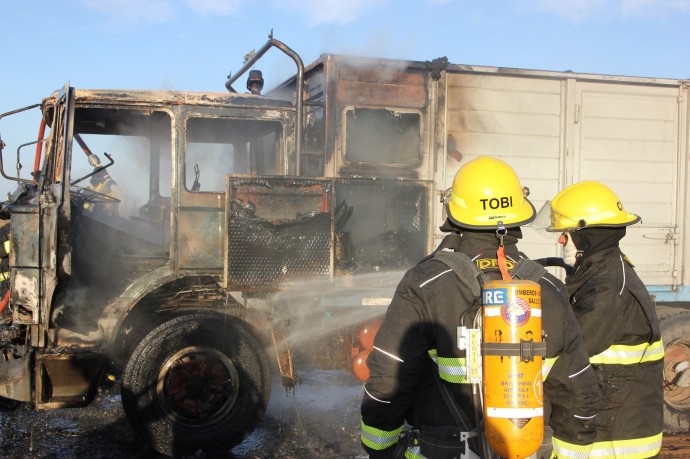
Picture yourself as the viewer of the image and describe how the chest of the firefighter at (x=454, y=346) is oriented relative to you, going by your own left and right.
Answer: facing away from the viewer

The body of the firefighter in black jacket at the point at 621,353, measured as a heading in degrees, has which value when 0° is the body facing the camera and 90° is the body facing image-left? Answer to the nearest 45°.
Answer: approximately 90°

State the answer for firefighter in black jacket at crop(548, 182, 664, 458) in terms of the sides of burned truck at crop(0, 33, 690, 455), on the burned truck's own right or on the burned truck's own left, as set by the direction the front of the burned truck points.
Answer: on the burned truck's own left

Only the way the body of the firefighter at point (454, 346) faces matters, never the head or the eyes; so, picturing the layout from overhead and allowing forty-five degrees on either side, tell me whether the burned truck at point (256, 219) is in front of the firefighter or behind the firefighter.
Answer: in front

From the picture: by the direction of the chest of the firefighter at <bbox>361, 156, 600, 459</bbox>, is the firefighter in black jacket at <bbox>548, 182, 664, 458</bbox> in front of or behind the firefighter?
in front

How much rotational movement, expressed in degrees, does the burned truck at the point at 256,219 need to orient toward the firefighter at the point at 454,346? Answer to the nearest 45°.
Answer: approximately 90° to its left

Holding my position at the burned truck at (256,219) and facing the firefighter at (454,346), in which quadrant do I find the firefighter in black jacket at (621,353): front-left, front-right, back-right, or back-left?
front-left

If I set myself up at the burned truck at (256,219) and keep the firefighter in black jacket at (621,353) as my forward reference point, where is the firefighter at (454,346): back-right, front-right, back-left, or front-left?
front-right

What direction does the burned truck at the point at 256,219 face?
to the viewer's left

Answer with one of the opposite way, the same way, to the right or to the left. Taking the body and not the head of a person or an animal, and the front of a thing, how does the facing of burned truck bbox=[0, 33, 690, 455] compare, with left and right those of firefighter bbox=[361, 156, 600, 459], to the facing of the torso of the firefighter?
to the left

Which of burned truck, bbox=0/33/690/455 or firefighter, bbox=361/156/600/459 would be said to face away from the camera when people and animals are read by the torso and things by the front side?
the firefighter
